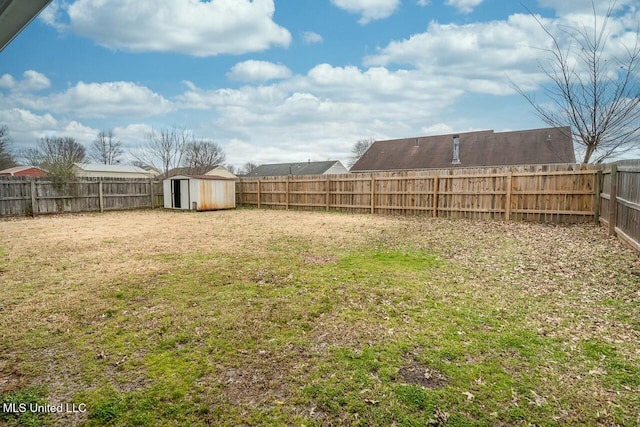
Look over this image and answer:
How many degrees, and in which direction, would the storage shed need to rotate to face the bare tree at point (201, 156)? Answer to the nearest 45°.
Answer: approximately 135° to its right

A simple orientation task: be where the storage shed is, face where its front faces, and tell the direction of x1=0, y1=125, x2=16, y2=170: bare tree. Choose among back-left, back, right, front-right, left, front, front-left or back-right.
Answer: right

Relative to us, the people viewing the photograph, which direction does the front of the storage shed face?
facing the viewer and to the left of the viewer

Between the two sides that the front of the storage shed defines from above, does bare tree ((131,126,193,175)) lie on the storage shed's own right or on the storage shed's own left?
on the storage shed's own right

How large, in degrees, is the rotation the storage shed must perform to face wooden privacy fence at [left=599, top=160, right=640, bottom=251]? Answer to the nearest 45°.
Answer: approximately 90° to its left

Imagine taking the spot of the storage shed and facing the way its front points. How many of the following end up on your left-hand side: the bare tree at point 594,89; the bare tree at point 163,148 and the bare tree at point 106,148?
1

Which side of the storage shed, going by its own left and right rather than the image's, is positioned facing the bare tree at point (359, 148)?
back

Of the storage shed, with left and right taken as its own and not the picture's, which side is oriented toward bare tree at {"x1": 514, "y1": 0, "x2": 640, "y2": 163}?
left

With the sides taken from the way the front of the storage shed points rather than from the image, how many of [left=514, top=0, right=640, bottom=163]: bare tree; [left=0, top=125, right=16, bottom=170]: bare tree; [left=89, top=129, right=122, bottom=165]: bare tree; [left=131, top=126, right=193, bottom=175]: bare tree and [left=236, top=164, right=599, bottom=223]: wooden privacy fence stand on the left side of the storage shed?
2
